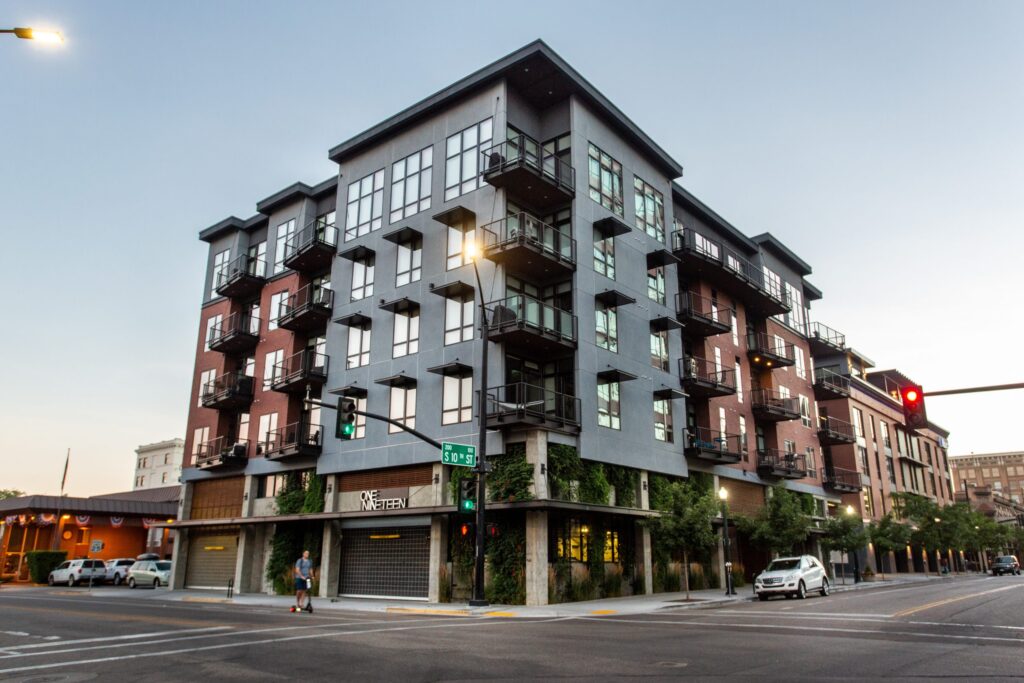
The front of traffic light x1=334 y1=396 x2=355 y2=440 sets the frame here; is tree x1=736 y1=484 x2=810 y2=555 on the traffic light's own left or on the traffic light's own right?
on the traffic light's own left

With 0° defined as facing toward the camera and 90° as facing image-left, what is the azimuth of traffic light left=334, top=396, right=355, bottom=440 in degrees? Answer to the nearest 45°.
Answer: approximately 315°

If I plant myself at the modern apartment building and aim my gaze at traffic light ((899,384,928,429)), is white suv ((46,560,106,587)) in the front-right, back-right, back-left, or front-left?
back-right

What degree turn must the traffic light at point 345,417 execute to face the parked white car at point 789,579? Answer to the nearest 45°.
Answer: approximately 45° to its left

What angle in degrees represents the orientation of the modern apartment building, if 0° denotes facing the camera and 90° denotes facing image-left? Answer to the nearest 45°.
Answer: approximately 45°

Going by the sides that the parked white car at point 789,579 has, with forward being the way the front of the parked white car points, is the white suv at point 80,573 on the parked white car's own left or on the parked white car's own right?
on the parked white car's own right

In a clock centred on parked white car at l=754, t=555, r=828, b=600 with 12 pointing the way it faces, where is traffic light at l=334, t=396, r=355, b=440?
The traffic light is roughly at 12 o'clock from the parked white car.
